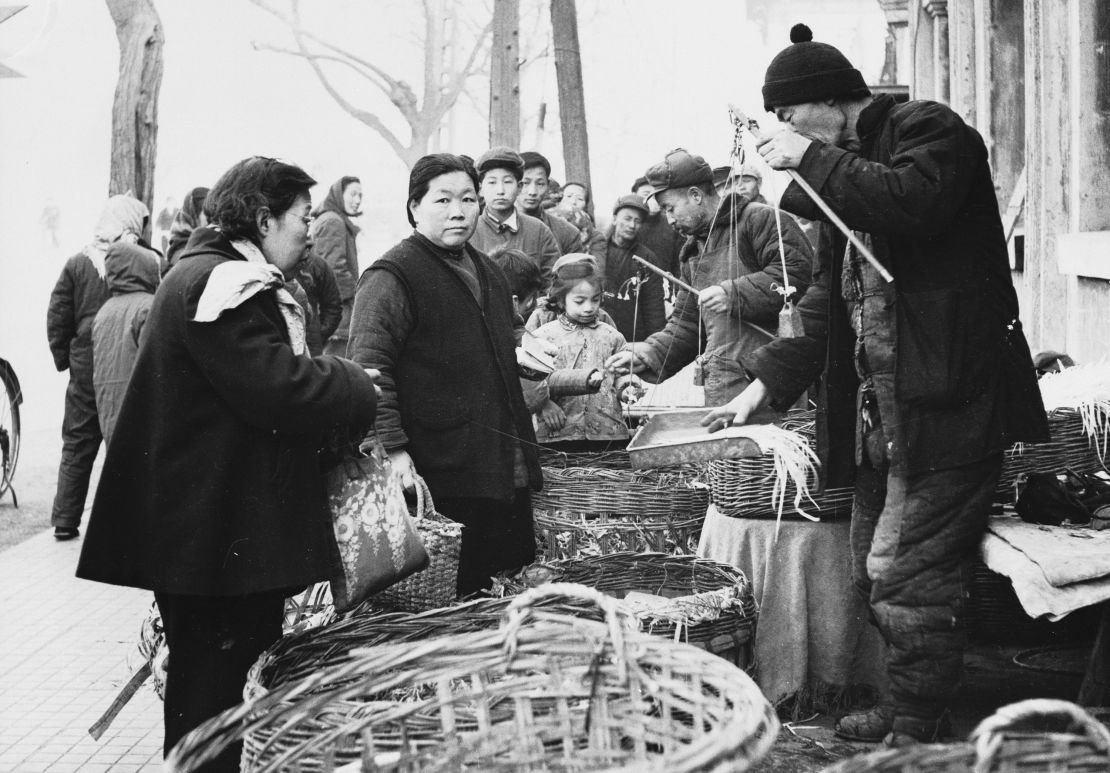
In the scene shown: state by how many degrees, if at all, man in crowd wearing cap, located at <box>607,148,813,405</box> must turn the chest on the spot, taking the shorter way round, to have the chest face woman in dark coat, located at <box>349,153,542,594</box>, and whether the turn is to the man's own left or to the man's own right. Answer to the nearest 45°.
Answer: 0° — they already face them

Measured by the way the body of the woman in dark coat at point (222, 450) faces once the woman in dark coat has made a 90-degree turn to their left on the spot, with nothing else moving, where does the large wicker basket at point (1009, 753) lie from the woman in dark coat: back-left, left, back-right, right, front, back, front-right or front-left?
back-right

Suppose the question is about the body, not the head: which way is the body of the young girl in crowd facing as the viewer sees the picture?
toward the camera

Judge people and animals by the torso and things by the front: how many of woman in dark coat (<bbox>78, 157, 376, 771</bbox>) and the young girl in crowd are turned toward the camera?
1

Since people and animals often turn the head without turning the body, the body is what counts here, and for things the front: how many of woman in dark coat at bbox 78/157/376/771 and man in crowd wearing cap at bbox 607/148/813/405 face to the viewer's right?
1

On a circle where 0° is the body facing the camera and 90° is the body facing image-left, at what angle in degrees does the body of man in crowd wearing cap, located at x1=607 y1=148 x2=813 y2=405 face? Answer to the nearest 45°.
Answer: approximately 45°

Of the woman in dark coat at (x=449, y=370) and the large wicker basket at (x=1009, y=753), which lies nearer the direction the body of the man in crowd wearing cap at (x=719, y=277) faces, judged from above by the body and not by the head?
the woman in dark coat

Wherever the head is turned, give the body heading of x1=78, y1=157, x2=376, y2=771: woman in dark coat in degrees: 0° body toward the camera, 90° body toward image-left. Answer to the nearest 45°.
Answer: approximately 270°

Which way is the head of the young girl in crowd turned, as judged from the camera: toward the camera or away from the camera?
toward the camera

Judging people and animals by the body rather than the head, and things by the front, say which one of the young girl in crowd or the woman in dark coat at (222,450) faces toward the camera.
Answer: the young girl in crowd

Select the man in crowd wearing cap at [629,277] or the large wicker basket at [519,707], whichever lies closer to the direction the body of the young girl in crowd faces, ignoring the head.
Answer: the large wicker basket

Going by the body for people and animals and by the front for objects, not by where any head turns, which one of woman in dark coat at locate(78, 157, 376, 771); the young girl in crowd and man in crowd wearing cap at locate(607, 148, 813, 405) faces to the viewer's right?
the woman in dark coat

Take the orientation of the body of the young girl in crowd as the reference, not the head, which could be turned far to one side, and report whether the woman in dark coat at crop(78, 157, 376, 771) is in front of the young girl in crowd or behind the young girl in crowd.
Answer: in front
